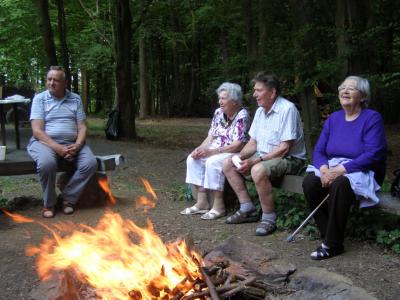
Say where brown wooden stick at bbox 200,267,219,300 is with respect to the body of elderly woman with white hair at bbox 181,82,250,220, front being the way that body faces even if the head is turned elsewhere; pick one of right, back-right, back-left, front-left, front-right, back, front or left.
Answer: front-left

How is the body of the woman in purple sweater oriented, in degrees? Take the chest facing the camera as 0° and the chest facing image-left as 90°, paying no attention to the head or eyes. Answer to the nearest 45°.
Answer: approximately 45°

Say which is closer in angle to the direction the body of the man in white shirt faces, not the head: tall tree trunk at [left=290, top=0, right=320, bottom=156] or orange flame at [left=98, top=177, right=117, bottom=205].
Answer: the orange flame

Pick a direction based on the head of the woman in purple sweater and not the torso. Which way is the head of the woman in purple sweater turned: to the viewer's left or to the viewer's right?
to the viewer's left

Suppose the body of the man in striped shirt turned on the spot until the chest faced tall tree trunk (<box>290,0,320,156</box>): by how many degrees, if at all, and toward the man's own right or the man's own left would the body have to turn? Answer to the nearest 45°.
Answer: approximately 90° to the man's own left

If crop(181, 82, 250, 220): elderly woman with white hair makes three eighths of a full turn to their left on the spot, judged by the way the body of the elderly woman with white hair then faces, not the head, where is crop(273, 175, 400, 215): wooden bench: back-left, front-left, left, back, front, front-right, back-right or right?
front-right

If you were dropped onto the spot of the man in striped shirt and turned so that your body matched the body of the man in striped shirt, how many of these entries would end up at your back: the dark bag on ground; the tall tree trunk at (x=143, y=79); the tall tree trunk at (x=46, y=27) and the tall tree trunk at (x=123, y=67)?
4

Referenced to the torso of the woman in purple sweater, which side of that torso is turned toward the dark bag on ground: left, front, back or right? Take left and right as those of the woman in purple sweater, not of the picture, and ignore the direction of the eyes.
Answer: right

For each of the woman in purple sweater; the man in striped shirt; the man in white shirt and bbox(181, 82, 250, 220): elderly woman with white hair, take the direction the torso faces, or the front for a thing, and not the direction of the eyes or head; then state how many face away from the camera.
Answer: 0

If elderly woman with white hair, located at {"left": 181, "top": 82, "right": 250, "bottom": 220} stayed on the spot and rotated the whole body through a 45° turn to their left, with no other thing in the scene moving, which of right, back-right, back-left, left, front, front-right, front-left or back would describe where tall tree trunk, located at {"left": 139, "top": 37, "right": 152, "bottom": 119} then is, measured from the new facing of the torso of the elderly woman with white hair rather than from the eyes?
back

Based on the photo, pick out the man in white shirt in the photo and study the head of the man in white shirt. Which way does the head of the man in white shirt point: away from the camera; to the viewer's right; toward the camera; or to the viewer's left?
to the viewer's left

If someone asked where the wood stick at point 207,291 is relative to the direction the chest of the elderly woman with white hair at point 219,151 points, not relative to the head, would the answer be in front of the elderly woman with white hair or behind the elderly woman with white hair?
in front

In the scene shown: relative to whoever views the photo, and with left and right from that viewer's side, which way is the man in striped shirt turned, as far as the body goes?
facing the viewer

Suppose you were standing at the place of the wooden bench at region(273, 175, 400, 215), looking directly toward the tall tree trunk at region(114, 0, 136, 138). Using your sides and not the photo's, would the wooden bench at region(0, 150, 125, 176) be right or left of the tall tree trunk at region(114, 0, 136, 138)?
left

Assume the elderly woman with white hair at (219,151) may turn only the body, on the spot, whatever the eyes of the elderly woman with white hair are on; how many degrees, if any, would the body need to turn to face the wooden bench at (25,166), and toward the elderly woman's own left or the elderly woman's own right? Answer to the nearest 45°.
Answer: approximately 45° to the elderly woman's own right

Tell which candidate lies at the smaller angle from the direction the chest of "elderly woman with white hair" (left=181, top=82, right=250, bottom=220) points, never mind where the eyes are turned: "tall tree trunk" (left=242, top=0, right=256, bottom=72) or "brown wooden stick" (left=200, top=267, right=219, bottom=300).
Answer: the brown wooden stick

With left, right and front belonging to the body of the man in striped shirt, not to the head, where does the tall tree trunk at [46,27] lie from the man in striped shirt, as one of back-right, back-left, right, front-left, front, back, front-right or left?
back

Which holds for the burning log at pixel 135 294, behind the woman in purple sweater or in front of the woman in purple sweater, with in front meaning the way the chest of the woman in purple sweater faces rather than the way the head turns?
in front
